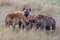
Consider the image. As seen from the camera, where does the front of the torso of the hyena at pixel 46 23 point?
to the viewer's left

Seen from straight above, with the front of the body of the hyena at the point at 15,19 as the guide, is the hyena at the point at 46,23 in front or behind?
in front

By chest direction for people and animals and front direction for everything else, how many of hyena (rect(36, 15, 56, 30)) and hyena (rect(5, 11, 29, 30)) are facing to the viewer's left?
1

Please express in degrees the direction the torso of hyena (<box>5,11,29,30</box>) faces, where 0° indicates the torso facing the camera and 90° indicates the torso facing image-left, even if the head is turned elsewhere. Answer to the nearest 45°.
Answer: approximately 270°

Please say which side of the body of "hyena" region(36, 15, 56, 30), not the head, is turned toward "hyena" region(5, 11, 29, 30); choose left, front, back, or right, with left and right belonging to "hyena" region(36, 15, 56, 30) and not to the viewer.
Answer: front

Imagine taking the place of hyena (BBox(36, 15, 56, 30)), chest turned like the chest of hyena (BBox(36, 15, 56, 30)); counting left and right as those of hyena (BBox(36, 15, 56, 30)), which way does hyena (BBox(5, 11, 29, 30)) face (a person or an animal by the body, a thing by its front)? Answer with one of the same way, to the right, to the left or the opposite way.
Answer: the opposite way
